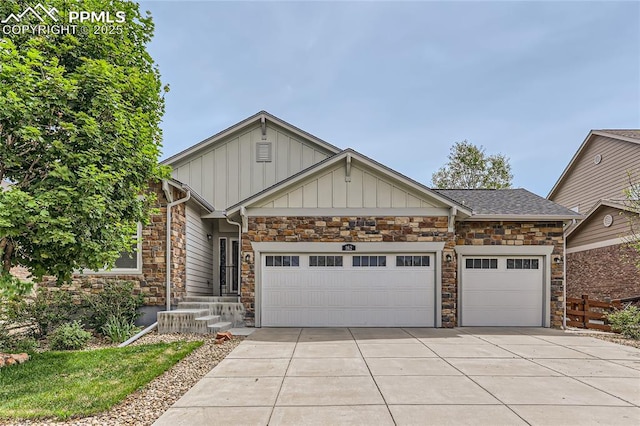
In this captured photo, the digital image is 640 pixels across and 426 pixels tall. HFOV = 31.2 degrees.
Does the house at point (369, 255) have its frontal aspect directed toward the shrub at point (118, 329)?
no

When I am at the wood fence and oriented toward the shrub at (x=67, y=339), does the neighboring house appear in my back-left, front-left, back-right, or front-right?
back-right

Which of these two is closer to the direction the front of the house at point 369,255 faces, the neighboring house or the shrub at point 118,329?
the shrub

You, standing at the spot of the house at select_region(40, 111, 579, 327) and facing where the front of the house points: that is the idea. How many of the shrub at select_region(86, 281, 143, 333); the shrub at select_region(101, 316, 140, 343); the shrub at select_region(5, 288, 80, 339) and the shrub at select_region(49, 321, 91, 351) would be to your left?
0

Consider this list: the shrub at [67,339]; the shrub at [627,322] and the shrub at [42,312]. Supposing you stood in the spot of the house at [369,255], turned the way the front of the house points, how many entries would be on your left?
1

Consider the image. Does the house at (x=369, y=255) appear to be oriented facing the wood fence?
no

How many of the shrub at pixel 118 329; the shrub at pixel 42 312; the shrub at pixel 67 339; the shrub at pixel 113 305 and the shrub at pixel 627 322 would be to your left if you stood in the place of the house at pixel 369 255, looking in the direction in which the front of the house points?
1

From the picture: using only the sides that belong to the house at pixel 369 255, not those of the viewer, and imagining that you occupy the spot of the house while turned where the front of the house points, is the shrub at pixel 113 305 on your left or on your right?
on your right

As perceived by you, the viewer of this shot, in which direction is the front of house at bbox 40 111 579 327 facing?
facing the viewer

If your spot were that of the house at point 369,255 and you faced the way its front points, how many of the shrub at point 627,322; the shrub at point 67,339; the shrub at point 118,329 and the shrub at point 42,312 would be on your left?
1

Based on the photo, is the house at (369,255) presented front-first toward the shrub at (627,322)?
no
